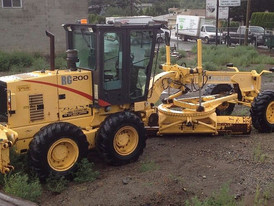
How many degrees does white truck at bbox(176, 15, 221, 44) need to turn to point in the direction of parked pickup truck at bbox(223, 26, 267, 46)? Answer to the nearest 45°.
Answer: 0° — it already faces it

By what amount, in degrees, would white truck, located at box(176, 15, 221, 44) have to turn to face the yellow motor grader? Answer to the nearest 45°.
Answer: approximately 45° to its right

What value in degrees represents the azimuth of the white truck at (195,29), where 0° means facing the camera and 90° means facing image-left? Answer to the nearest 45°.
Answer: approximately 315°

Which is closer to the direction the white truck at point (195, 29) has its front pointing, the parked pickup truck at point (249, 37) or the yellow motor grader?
the parked pickup truck
